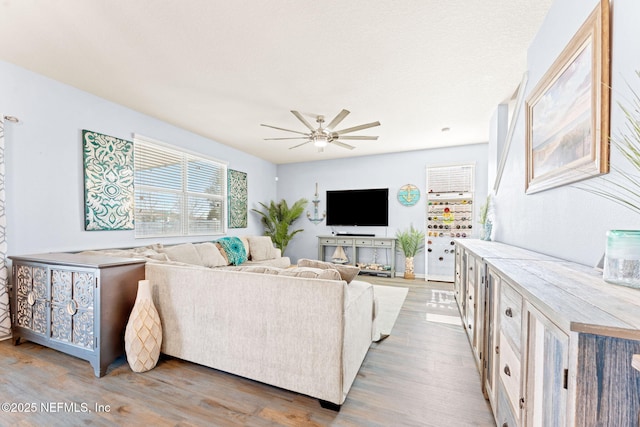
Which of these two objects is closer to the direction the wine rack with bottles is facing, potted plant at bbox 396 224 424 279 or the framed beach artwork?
the framed beach artwork

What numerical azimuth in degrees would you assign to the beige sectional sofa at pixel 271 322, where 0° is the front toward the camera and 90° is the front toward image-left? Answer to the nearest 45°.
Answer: approximately 225°

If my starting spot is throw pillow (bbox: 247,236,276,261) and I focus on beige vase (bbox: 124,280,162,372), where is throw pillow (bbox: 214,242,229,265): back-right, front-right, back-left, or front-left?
front-right

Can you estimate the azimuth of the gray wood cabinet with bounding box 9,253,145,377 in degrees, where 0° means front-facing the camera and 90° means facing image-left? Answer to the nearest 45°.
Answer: approximately 45°

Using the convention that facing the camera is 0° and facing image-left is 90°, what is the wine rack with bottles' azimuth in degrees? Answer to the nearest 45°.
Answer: approximately 0°

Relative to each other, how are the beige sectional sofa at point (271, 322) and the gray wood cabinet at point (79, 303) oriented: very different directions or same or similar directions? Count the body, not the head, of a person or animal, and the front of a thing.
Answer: very different directions

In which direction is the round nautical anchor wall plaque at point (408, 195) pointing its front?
toward the camera

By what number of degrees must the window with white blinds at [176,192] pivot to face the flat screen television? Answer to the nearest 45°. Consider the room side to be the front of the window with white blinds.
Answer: approximately 45° to its left

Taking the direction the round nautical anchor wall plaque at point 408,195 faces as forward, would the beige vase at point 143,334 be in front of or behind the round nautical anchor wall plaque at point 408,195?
in front

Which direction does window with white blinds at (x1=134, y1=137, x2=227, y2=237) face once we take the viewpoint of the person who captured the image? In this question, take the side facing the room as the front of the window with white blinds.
facing the viewer and to the right of the viewer

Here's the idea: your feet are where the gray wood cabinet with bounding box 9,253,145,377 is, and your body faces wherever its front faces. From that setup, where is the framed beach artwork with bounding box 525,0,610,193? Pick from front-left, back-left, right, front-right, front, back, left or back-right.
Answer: left
